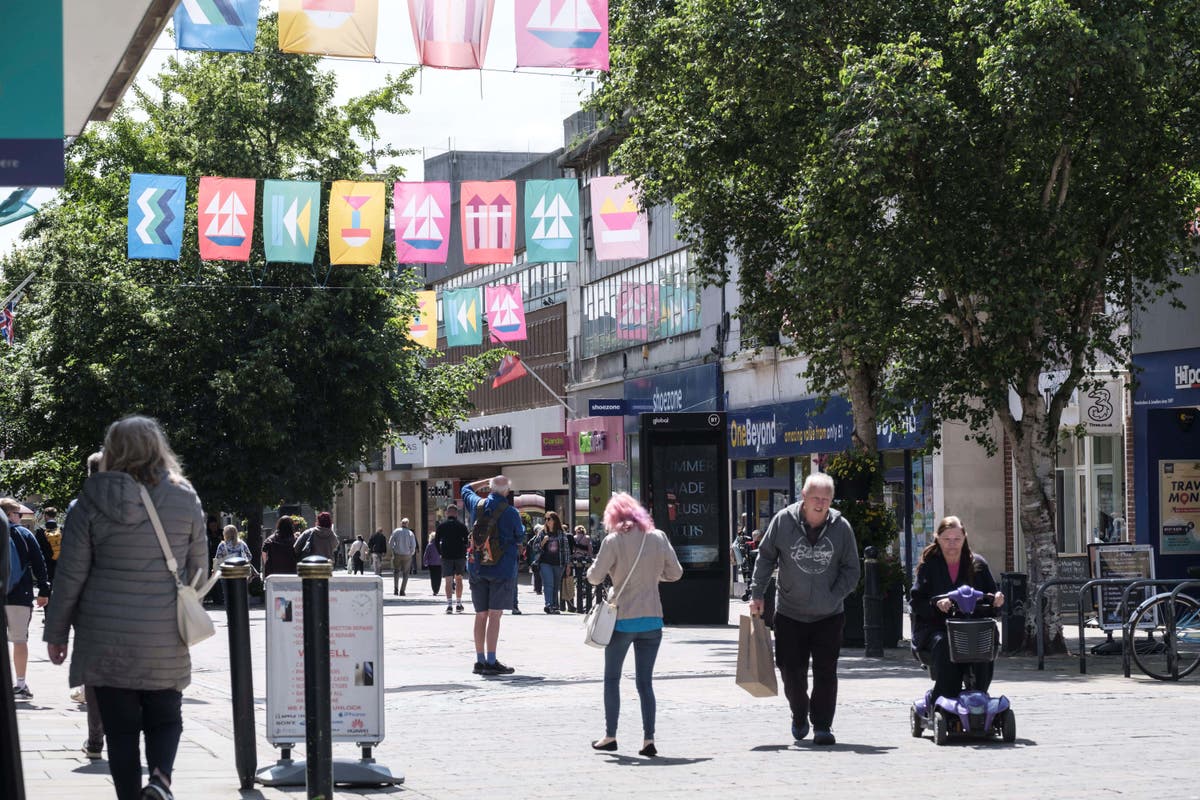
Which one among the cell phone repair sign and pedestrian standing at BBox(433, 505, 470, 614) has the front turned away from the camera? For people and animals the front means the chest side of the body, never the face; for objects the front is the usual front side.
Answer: the pedestrian standing

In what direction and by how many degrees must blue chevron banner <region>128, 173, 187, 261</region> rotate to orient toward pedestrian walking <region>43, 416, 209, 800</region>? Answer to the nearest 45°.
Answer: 0° — it already faces them

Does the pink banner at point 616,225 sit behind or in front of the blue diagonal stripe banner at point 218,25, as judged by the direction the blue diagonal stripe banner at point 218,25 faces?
behind

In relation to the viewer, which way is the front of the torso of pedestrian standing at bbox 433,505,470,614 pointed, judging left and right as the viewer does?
facing away from the viewer

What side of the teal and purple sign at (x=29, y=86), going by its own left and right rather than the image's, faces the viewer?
front

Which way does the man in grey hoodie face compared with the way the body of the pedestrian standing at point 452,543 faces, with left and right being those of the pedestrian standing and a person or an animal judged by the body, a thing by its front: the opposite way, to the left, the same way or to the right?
the opposite way

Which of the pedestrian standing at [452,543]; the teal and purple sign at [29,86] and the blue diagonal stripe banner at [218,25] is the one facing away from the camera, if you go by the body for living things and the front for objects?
the pedestrian standing

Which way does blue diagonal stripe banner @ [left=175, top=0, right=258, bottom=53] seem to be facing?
toward the camera

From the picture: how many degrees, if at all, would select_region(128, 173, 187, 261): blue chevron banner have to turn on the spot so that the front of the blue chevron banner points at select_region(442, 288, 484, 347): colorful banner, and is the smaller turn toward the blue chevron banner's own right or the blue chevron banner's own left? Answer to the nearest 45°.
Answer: approximately 135° to the blue chevron banner's own left

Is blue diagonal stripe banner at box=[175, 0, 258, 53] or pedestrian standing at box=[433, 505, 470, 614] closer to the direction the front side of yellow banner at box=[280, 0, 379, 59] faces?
the blue diagonal stripe banner

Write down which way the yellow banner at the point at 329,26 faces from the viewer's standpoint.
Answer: facing the viewer

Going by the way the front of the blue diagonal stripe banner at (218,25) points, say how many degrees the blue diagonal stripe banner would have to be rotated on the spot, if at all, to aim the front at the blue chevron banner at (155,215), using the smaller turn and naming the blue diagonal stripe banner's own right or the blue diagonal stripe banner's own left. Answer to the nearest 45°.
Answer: approximately 180°
